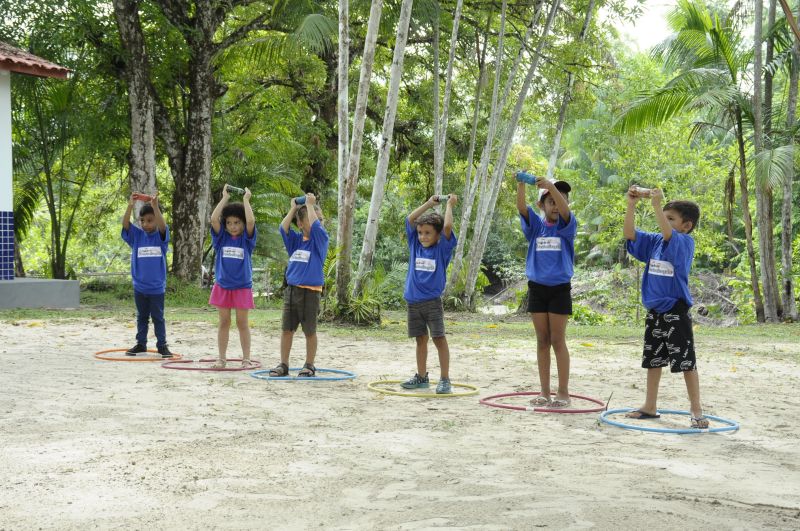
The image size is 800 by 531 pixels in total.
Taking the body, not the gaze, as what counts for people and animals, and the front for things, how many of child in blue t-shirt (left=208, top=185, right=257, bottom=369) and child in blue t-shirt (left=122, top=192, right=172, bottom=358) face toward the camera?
2

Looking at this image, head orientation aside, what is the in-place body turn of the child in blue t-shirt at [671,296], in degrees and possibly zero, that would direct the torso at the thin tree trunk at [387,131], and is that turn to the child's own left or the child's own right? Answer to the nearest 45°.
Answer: approximately 90° to the child's own right

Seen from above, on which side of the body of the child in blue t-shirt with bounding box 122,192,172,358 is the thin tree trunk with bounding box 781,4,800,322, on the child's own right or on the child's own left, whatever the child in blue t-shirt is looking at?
on the child's own left

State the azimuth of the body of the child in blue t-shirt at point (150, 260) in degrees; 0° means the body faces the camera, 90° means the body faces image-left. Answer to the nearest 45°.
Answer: approximately 0°

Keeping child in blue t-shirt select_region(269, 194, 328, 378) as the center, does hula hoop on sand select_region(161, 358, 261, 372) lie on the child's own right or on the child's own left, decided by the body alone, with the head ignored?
on the child's own right

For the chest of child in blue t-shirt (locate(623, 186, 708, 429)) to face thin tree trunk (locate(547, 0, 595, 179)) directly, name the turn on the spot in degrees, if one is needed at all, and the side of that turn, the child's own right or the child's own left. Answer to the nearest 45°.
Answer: approximately 135° to the child's own right

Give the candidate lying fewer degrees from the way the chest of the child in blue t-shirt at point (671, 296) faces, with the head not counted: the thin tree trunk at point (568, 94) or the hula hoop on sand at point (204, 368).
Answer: the hula hoop on sand

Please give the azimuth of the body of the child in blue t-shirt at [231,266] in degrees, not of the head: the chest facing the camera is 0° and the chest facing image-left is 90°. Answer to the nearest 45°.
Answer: approximately 0°

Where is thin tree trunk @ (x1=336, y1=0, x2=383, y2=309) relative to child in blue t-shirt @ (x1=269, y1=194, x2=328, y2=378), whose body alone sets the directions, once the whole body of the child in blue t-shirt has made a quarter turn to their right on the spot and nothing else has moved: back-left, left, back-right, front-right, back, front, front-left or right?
front-right

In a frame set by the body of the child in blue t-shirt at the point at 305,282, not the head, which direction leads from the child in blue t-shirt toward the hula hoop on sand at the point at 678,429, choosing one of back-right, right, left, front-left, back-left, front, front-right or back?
left
